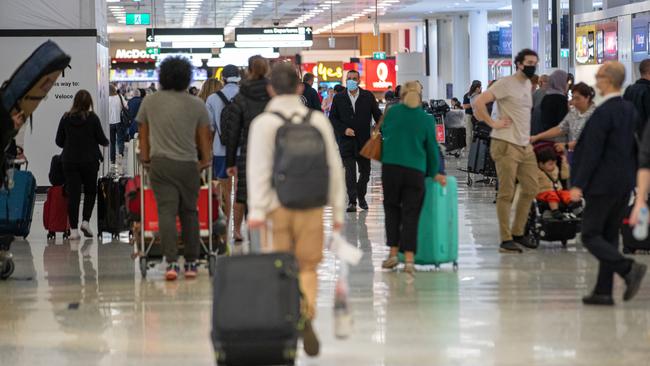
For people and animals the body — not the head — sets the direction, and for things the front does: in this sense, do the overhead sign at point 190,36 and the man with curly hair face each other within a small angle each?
yes

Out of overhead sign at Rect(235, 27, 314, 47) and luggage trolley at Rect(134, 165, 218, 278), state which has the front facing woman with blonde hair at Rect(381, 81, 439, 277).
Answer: the overhead sign

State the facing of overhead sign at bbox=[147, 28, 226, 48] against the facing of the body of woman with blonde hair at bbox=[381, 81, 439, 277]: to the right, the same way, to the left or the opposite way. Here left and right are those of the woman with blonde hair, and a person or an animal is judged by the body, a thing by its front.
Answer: the opposite way

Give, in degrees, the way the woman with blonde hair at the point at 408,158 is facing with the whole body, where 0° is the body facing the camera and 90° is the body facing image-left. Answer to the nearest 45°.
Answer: approximately 180°

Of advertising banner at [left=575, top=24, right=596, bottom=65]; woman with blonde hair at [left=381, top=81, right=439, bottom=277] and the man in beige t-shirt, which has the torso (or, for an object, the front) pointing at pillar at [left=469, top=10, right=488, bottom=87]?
the woman with blonde hair

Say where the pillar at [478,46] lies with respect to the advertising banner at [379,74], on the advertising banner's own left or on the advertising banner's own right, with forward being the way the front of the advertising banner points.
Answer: on the advertising banner's own left

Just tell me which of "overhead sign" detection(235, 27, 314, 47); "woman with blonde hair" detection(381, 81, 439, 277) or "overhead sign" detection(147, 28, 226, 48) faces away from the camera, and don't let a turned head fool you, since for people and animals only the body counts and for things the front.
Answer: the woman with blonde hair

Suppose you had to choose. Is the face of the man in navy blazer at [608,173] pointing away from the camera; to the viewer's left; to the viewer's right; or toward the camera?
to the viewer's left

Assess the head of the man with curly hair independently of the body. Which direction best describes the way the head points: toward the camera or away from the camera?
away from the camera

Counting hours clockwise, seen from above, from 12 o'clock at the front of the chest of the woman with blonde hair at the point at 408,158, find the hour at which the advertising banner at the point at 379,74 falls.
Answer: The advertising banner is roughly at 12 o'clock from the woman with blonde hair.
